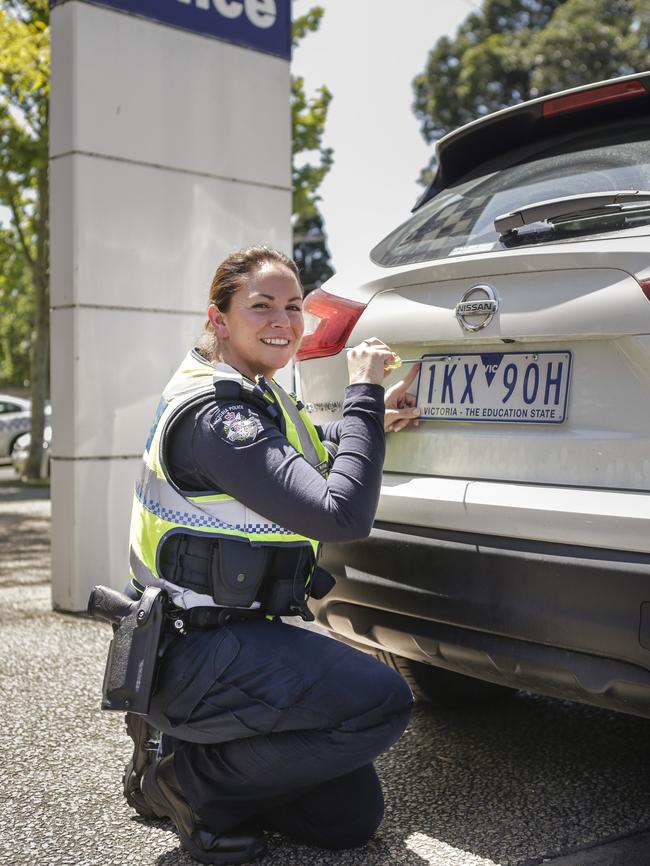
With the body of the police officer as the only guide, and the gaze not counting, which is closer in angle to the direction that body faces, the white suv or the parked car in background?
the white suv

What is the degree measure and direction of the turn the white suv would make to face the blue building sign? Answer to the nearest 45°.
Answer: approximately 90° to its left

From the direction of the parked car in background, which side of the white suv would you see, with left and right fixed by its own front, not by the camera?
left

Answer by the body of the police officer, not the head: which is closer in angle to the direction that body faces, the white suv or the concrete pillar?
the white suv

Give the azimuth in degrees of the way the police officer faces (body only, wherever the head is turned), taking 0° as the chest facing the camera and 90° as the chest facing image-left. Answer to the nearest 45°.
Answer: approximately 270°

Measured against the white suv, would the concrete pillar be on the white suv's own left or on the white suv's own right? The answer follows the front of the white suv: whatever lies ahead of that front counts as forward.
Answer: on the white suv's own left

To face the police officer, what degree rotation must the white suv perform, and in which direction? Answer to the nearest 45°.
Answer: approximately 135° to its left

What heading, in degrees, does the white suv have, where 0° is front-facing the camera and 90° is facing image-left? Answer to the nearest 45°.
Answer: approximately 225°

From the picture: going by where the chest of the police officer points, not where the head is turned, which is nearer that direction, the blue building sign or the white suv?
the white suv
